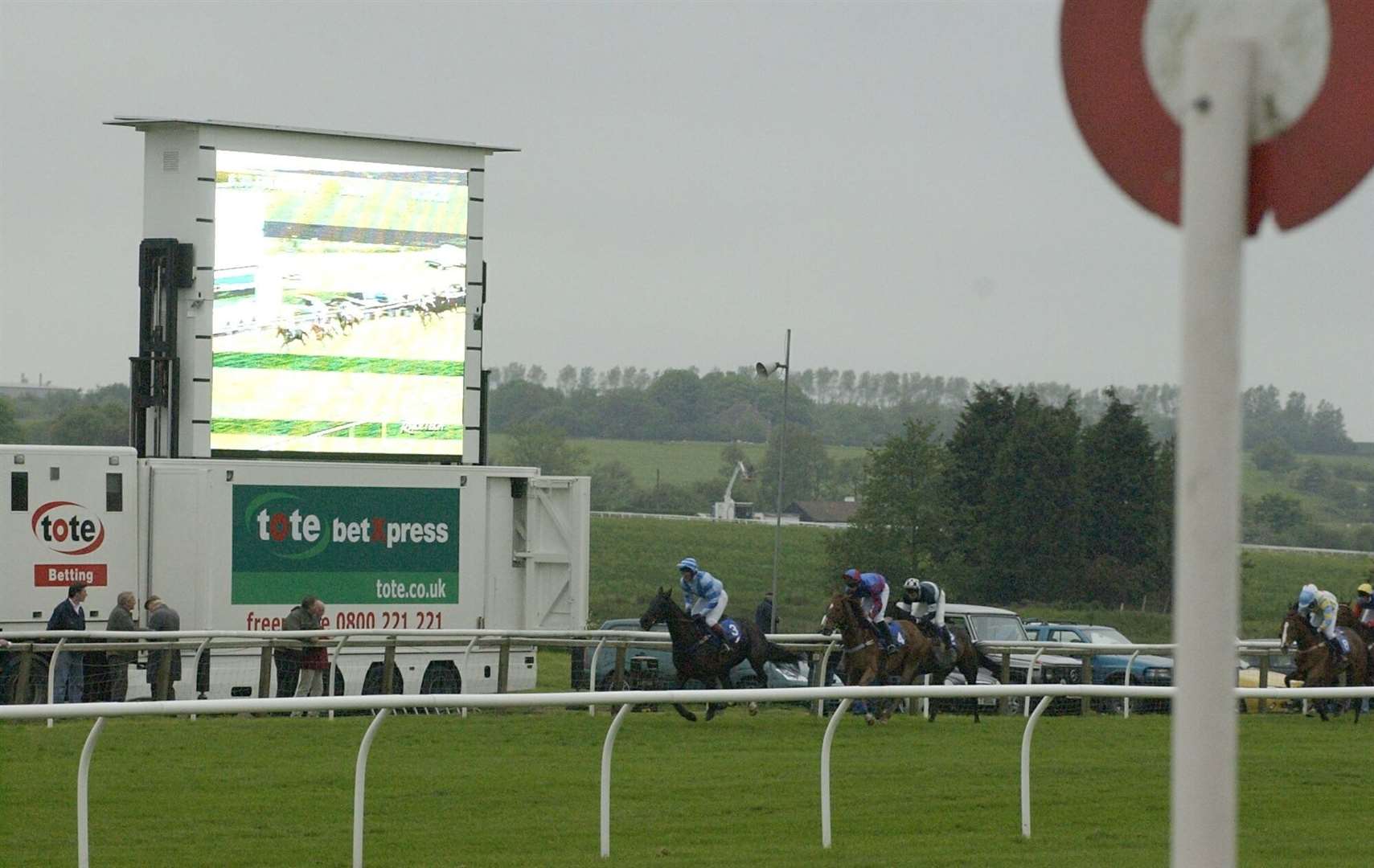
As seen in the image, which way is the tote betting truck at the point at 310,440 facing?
to the viewer's left

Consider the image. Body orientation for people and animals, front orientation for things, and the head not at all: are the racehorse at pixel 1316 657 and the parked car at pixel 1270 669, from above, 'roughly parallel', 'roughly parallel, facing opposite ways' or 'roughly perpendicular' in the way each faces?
roughly perpendicular

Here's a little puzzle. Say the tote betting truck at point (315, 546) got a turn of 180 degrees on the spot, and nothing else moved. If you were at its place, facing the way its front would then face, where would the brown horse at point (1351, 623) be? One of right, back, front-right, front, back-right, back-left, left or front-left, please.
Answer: front

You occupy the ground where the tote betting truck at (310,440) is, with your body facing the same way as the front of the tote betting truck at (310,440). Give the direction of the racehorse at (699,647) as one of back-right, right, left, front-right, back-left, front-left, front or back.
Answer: back-left

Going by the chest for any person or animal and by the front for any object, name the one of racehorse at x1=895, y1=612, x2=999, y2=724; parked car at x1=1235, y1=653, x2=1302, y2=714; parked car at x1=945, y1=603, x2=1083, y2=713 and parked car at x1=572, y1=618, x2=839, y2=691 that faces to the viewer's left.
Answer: the racehorse

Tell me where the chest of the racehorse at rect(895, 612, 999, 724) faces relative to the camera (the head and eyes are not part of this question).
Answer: to the viewer's left

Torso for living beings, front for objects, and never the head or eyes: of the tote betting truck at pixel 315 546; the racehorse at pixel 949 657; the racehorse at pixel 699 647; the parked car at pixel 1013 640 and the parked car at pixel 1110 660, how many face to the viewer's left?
3

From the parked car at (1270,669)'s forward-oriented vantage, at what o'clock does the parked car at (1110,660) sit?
the parked car at (1110,660) is roughly at 4 o'clock from the parked car at (1270,669).

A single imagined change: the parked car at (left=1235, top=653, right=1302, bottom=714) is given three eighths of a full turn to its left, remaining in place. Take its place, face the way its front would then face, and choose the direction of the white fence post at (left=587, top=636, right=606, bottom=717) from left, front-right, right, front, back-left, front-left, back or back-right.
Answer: back-left

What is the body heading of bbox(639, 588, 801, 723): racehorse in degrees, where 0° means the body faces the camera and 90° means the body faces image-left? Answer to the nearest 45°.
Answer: approximately 90°

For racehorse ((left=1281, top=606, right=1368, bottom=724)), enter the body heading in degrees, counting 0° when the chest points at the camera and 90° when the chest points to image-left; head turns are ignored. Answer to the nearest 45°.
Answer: approximately 45°

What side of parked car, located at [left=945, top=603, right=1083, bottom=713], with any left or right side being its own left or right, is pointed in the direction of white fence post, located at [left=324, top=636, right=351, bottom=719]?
right

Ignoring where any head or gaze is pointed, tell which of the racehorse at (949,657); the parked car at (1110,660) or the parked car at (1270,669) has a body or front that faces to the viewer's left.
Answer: the racehorse

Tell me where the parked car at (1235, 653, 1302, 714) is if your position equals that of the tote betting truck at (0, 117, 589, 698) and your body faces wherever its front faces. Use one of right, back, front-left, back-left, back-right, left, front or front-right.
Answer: back
